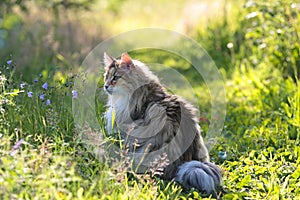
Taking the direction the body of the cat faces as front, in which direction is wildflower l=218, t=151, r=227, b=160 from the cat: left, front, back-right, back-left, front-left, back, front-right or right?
back-right

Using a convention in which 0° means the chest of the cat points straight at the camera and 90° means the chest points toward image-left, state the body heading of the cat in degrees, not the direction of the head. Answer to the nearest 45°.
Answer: approximately 90°
